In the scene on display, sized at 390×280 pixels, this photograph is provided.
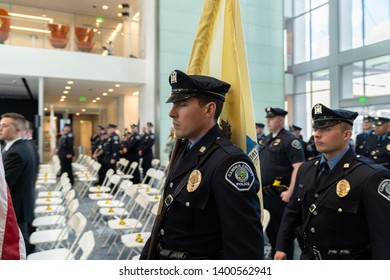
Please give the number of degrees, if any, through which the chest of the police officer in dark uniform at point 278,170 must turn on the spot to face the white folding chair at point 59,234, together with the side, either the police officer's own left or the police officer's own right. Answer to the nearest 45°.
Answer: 0° — they already face it

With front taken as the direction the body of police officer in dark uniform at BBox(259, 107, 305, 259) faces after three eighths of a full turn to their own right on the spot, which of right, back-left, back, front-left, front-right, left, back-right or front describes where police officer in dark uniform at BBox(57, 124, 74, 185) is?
front-left

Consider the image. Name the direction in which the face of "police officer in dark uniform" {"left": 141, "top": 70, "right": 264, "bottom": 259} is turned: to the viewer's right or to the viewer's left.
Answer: to the viewer's left

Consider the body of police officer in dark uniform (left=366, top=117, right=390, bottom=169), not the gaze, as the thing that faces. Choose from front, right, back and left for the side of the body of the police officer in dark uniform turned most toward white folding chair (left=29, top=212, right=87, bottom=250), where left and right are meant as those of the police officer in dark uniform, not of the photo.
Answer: front

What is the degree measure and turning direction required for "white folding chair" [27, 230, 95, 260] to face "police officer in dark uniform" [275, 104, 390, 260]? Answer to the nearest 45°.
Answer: approximately 135° to its left

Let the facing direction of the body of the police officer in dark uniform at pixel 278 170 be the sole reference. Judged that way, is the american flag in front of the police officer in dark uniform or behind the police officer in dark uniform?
in front

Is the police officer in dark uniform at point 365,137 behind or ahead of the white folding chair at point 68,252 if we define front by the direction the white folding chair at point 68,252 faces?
behind

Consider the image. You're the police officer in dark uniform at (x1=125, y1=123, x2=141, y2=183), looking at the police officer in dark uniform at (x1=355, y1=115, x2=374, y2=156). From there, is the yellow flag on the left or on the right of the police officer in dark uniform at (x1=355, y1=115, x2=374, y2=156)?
right

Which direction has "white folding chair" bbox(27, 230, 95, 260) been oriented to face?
to the viewer's left
